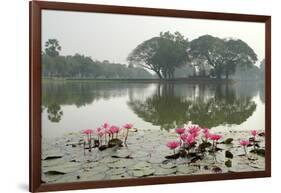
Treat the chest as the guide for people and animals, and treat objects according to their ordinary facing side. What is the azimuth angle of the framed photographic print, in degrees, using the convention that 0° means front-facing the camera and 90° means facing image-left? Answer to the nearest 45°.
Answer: approximately 315°
